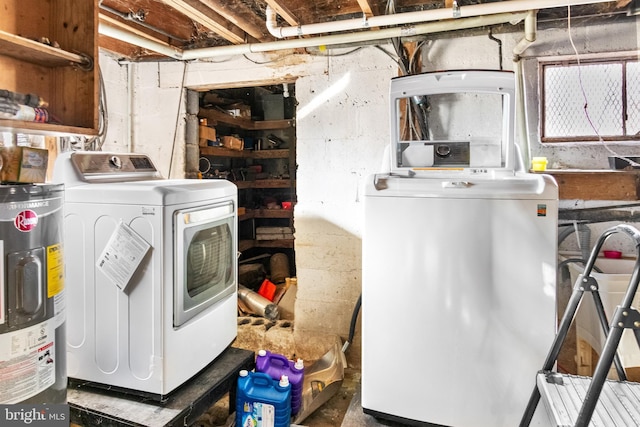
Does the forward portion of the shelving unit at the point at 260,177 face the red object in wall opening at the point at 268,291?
yes

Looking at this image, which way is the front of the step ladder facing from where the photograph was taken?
facing the viewer and to the left of the viewer

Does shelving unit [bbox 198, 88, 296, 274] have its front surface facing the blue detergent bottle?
yes

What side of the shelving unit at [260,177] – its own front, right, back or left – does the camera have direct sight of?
front

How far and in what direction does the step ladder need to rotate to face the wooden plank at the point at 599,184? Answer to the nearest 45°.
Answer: approximately 135° to its right

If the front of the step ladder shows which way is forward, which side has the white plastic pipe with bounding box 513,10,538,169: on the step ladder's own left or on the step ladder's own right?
on the step ladder's own right

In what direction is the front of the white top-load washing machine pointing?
toward the camera

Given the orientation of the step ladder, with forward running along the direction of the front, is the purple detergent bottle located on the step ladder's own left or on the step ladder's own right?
on the step ladder's own right

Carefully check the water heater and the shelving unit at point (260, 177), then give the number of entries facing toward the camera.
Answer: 2

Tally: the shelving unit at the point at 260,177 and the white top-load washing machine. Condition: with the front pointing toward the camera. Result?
2
